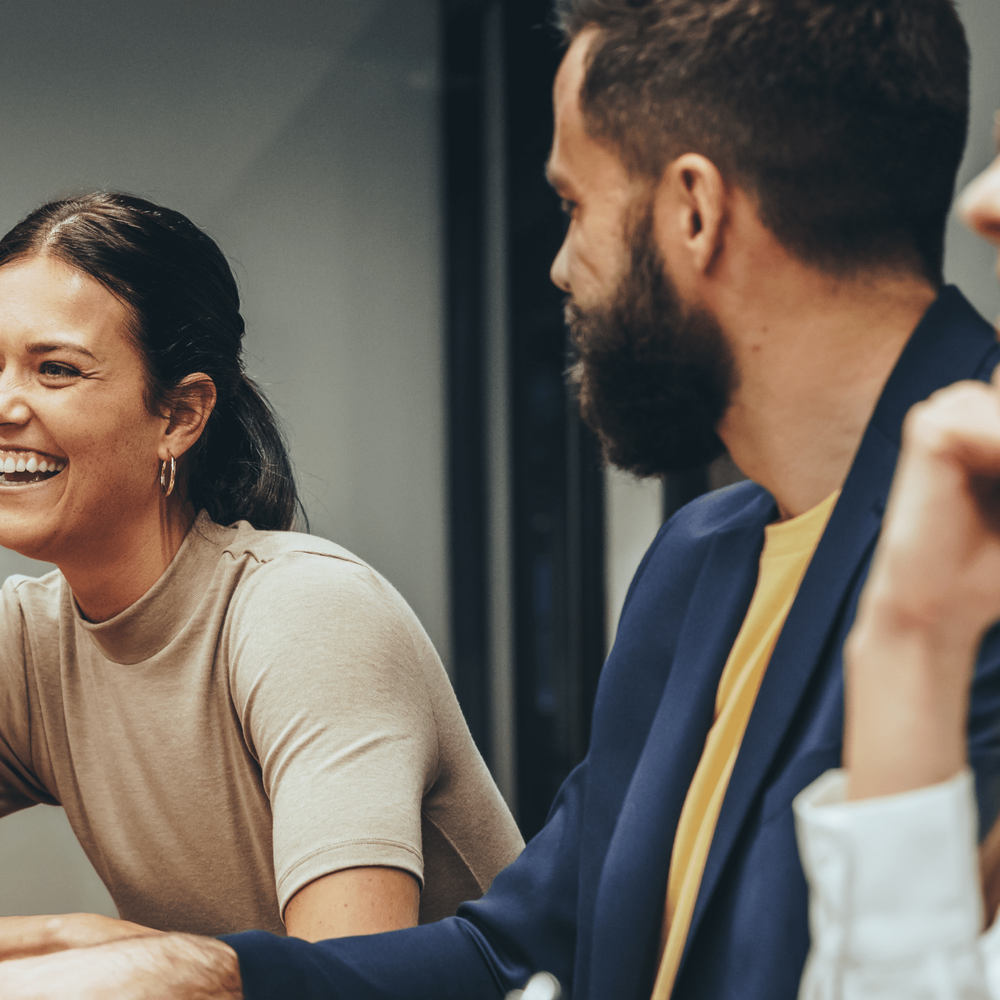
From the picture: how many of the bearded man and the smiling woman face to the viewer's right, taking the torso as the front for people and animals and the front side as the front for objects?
0

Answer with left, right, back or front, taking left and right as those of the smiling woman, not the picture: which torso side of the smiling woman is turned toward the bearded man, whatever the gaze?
left

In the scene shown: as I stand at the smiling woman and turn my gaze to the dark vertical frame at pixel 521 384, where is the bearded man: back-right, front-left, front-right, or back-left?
back-right

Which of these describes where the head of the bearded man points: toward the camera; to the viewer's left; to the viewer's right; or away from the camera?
to the viewer's left

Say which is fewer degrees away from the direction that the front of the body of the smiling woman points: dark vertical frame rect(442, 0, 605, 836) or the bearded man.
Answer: the bearded man

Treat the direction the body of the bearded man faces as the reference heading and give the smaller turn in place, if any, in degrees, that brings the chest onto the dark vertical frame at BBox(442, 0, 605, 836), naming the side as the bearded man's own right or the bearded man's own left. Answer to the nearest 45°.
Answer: approximately 135° to the bearded man's own right

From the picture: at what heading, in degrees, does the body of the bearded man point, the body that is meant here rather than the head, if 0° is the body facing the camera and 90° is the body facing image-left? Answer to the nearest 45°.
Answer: approximately 45°
